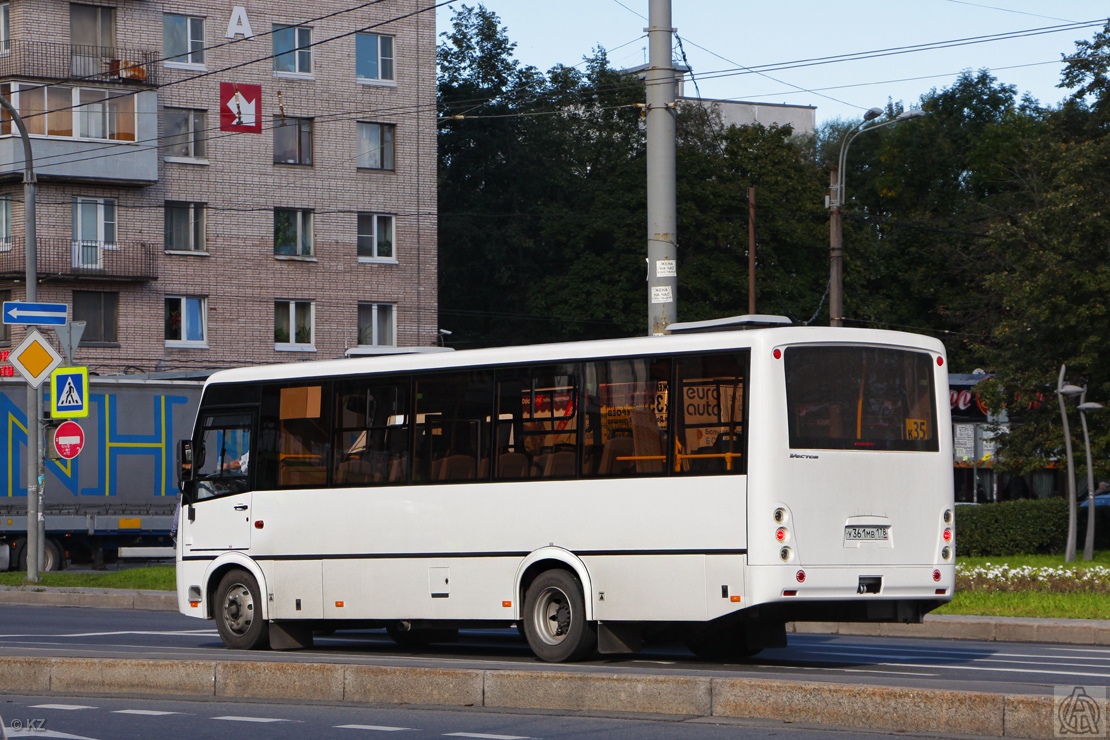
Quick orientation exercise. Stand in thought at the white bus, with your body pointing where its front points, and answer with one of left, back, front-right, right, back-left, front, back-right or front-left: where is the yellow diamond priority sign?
front

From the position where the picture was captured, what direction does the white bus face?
facing away from the viewer and to the left of the viewer

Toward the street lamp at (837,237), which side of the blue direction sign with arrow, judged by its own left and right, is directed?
left

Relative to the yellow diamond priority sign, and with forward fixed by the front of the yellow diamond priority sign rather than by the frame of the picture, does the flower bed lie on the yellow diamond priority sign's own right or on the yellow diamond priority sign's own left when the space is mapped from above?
on the yellow diamond priority sign's own left

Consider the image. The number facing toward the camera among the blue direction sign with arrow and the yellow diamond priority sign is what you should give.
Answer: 2

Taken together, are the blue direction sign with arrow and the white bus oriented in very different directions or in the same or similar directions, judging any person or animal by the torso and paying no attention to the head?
very different directions

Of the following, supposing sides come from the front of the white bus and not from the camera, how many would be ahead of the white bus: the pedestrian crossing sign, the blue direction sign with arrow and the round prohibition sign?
3

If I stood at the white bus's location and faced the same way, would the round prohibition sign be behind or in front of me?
in front

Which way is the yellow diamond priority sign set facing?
toward the camera

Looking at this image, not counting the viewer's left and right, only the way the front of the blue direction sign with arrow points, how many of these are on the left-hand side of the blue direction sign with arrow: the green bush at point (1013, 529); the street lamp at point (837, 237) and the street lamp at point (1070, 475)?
3

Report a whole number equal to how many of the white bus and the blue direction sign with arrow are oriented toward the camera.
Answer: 1

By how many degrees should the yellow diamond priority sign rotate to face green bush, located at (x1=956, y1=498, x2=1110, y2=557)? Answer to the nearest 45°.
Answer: approximately 90° to its left

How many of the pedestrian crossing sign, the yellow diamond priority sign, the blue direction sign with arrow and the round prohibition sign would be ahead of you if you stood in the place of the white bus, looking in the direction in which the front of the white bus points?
4
